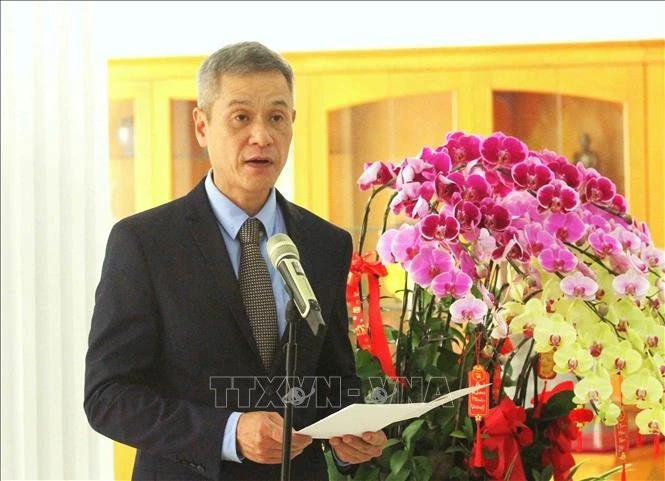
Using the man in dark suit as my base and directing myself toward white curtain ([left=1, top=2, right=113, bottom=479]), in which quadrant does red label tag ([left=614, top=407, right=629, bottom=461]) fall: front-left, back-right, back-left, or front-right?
back-right

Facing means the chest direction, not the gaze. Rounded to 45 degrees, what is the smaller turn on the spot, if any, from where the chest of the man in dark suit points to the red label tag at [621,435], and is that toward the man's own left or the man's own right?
approximately 45° to the man's own left

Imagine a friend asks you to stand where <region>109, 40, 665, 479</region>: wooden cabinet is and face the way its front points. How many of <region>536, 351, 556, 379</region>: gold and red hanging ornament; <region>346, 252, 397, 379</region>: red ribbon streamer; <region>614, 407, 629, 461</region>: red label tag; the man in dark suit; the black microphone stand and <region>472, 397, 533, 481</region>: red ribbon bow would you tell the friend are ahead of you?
6

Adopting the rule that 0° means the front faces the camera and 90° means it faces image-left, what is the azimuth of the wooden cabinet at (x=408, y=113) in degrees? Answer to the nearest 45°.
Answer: approximately 0°

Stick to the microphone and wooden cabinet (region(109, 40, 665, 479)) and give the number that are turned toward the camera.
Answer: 1

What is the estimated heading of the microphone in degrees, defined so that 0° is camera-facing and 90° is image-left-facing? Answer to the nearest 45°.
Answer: approximately 90°

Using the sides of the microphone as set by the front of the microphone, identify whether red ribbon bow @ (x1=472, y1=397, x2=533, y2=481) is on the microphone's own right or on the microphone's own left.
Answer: on the microphone's own right

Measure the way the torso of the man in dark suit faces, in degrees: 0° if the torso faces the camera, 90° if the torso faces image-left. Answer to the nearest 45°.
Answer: approximately 315°

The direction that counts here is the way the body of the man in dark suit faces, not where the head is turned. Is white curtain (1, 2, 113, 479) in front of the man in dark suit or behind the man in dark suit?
behind

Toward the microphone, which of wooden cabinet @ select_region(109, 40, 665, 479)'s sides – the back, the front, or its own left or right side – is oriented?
front

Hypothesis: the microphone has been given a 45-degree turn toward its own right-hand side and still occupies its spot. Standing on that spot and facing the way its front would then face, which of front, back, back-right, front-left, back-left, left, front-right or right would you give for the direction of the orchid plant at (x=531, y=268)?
right

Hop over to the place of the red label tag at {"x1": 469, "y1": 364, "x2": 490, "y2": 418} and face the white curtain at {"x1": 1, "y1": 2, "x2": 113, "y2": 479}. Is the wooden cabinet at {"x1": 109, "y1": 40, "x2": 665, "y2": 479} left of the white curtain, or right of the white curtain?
right

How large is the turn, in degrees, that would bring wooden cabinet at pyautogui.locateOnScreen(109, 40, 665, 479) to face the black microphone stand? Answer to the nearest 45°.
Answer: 0° — it already faces it
